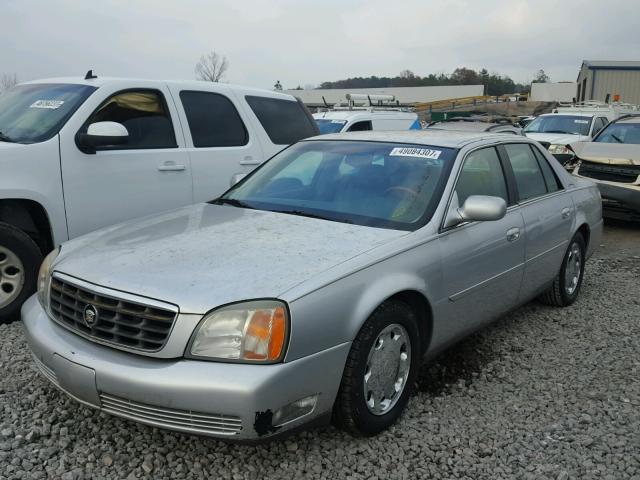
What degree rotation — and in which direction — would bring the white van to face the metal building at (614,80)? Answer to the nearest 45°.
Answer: approximately 180°

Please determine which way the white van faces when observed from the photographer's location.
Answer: facing the viewer and to the left of the viewer

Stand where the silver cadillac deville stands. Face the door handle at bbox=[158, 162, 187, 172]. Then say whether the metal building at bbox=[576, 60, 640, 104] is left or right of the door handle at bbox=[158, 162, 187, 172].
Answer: right

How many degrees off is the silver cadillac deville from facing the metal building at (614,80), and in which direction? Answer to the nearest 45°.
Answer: approximately 180°

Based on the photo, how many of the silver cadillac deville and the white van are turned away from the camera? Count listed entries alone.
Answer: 0

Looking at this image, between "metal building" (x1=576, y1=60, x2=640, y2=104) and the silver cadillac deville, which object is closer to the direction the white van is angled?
the silver cadillac deville

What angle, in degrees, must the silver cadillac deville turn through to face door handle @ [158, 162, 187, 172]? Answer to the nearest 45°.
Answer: approximately 90° to its right
